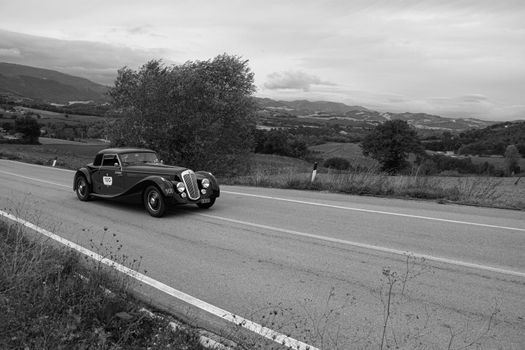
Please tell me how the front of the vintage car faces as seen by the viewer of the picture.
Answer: facing the viewer and to the right of the viewer

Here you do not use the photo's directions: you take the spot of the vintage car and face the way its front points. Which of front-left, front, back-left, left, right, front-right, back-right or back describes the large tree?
back-left
